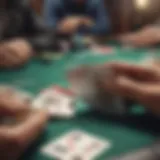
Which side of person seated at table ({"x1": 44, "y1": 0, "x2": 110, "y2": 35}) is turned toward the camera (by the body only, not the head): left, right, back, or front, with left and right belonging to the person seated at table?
front

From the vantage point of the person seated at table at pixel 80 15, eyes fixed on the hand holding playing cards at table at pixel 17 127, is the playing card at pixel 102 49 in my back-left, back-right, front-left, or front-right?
front-left

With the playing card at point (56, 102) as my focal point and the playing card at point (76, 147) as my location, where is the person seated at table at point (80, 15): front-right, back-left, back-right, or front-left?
front-right

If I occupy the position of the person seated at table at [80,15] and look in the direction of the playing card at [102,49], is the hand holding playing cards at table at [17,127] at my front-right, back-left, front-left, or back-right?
front-right
